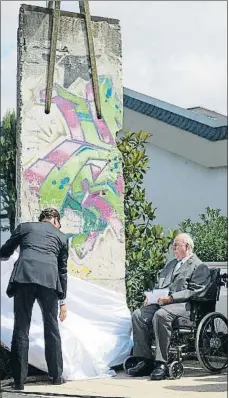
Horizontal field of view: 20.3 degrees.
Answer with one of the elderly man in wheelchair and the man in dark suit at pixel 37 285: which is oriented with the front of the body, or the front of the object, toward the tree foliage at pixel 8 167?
the man in dark suit

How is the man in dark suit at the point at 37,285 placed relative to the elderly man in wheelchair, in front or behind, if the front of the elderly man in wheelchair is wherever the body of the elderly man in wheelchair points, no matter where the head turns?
in front

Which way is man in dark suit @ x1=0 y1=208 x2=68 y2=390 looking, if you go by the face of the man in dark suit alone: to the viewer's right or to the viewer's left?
to the viewer's right

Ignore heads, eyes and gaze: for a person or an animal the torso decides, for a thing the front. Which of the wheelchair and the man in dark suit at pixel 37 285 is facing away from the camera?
the man in dark suit

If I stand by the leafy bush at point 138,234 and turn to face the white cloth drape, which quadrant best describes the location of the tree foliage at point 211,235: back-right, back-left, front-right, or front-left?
back-left

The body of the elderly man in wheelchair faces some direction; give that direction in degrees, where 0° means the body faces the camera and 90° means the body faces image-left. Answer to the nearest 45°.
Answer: approximately 45°

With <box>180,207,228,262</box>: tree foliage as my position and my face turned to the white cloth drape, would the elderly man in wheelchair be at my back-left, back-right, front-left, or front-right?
front-left

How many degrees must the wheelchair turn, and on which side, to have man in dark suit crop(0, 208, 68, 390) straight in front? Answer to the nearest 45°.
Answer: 0° — it already faces them

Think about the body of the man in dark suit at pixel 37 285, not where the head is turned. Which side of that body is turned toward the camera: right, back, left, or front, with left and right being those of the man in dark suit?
back

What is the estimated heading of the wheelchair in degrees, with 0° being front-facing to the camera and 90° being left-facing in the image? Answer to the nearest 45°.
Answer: approximately 45°

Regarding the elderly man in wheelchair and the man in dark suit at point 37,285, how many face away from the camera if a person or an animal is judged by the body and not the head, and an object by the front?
1

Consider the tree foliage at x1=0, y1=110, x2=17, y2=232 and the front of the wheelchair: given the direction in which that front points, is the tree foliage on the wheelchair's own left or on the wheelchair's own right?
on the wheelchair's own right
